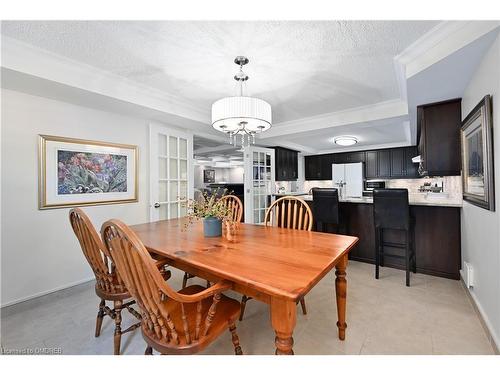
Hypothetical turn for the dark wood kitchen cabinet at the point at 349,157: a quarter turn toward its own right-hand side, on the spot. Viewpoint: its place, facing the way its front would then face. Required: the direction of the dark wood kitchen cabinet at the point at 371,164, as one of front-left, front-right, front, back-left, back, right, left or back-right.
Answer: back

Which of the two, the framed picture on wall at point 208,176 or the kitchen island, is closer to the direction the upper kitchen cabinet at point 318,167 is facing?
the kitchen island

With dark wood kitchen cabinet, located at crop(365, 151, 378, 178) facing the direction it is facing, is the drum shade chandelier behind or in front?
in front

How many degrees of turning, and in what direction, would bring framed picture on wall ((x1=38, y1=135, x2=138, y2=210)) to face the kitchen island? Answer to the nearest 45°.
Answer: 0° — it already faces it

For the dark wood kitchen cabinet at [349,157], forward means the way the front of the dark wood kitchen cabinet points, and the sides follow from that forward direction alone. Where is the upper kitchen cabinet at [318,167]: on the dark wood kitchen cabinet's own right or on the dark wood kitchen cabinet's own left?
on the dark wood kitchen cabinet's own right

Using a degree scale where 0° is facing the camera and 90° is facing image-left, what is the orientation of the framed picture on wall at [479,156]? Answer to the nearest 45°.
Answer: approximately 90°

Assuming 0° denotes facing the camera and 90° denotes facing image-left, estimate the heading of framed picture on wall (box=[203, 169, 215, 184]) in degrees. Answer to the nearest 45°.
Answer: approximately 0°

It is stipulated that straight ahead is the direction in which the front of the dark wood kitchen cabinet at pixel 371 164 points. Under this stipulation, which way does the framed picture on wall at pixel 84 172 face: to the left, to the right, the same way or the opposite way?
to the left

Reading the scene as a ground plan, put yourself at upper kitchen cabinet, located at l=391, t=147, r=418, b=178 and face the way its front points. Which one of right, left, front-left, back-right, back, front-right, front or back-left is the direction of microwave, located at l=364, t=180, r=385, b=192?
right

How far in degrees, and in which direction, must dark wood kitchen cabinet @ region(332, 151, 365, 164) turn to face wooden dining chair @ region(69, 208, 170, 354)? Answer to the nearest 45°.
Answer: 0° — it already faces it

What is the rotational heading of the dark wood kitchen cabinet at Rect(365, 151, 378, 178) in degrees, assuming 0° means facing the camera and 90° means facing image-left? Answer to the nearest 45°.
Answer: approximately 0°

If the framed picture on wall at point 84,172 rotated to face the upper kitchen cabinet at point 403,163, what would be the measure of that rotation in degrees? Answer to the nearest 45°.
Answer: approximately 45° to its left

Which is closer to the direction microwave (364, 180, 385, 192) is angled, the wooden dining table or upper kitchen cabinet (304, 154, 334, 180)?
the wooden dining table

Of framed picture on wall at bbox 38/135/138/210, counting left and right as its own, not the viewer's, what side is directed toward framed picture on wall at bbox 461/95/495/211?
front
